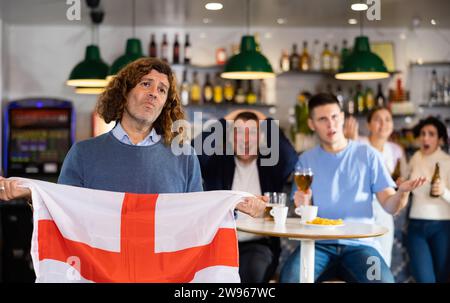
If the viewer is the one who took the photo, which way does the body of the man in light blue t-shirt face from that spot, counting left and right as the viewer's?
facing the viewer

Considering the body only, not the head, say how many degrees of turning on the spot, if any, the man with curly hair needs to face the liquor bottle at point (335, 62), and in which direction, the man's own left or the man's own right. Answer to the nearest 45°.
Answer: approximately 135° to the man's own left

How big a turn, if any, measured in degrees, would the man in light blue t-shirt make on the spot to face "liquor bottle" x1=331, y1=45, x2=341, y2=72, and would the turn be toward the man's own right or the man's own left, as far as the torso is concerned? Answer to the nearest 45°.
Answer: approximately 180°

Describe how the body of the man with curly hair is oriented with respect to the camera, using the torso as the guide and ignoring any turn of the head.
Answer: toward the camera

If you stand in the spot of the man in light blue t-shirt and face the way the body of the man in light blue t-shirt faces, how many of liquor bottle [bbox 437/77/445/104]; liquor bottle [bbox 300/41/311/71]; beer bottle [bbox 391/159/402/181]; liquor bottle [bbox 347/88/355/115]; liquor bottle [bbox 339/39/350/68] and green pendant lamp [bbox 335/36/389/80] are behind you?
6

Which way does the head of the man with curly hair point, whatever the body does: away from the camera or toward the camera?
toward the camera

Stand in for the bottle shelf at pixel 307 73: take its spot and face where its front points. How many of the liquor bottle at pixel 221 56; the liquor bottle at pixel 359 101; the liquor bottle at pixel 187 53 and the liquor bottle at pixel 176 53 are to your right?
3

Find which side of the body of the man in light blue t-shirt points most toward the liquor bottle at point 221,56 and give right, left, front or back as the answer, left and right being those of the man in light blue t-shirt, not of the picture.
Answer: back

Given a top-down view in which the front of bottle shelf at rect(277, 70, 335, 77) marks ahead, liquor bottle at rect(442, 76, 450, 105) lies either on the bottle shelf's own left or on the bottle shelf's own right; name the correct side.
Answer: on the bottle shelf's own left

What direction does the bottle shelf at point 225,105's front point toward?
toward the camera

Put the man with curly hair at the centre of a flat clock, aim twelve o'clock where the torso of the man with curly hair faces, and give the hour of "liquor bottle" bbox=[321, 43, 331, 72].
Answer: The liquor bottle is roughly at 7 o'clock from the man with curly hair.

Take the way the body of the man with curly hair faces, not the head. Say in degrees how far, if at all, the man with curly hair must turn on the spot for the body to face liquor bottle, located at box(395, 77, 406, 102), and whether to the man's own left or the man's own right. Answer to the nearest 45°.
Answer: approximately 135° to the man's own left

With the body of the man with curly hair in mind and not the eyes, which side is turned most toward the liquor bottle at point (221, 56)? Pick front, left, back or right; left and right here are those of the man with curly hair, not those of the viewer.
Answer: back

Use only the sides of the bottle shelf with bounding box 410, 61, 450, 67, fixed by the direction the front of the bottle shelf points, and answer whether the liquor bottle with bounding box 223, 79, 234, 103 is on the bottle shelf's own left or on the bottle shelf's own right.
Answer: on the bottle shelf's own right

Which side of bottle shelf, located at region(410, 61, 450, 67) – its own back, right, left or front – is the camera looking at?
front
